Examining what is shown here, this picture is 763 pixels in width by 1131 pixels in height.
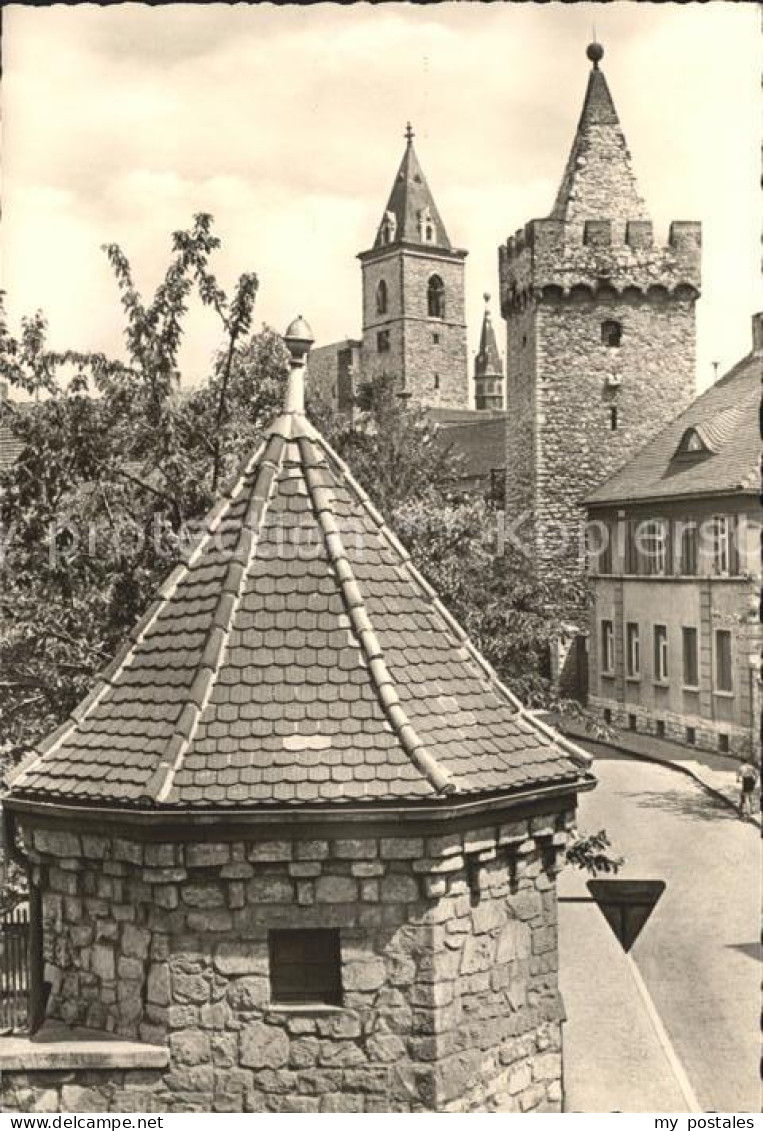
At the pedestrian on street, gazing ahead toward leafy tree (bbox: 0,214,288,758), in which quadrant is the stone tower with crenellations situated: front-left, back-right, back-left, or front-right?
back-right

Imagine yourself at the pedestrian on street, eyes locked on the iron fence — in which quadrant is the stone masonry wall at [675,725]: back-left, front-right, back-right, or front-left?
back-right

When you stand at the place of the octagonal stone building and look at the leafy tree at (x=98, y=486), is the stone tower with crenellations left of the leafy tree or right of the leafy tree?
right

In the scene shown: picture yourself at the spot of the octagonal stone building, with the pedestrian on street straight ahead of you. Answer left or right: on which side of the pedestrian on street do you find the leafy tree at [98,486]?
left

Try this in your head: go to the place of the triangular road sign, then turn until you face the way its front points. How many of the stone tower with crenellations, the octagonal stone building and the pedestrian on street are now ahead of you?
2

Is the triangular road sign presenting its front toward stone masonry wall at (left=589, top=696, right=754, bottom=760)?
yes

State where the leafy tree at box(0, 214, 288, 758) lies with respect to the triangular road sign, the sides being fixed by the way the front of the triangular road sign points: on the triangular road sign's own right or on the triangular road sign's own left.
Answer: on the triangular road sign's own left

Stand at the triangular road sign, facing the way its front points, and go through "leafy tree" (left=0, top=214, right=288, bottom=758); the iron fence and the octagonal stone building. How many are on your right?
0

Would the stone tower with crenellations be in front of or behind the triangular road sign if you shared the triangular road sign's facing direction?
in front
